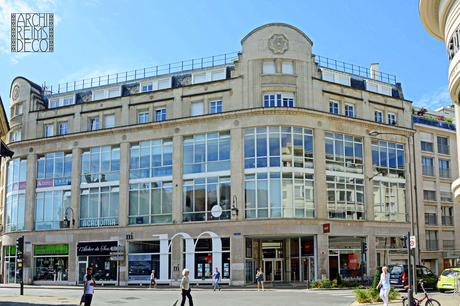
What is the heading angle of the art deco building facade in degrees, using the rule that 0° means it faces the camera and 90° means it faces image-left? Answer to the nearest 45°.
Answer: approximately 0°

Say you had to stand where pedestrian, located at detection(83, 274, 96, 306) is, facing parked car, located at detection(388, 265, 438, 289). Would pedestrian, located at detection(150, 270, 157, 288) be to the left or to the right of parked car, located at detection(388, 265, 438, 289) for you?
left

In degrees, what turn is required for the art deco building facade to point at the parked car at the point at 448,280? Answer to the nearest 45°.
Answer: approximately 45° to its left

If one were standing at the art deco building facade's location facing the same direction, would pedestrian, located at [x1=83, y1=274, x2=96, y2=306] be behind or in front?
in front

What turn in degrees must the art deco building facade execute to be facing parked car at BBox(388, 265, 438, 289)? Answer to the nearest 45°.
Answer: approximately 45° to its left
